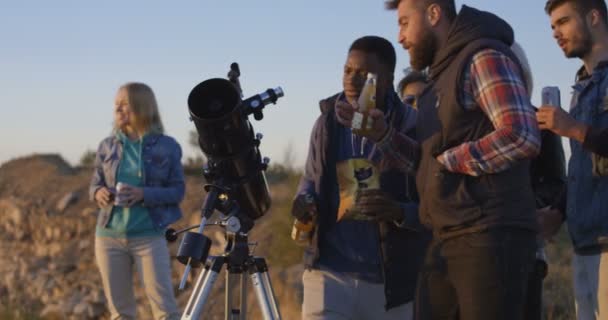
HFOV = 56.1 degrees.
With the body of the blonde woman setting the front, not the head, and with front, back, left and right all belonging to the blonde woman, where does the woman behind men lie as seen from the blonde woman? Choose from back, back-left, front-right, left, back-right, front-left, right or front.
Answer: left

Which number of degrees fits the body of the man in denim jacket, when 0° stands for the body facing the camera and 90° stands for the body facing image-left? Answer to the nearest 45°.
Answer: approximately 45°

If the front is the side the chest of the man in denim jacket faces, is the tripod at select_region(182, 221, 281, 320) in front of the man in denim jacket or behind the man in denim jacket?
in front

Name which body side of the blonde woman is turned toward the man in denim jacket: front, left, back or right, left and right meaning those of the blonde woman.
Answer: left

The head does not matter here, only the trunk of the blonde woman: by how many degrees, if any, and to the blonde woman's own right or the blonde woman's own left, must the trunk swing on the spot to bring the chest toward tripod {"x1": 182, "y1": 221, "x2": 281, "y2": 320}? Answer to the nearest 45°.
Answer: approximately 45° to the blonde woman's own left

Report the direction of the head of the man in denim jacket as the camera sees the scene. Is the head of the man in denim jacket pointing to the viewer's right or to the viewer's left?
to the viewer's left

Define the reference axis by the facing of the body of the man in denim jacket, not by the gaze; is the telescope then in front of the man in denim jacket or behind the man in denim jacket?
in front

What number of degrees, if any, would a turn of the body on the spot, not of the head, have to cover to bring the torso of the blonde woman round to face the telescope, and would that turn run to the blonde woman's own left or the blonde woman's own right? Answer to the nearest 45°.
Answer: approximately 45° to the blonde woman's own left

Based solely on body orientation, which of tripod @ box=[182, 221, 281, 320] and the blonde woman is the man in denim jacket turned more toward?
the tripod

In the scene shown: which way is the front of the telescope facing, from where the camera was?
facing the viewer and to the left of the viewer

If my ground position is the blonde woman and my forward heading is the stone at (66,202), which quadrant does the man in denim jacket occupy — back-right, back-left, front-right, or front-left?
back-right

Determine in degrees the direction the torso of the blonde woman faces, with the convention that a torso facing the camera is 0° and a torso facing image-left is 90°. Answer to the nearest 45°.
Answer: approximately 45°
